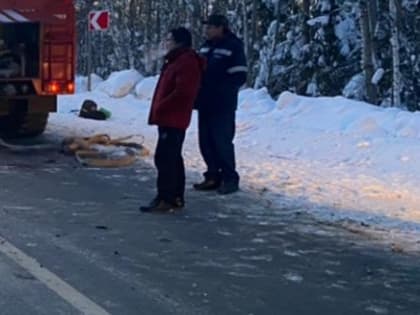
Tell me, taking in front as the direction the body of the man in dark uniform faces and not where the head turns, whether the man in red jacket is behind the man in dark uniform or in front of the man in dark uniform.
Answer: in front

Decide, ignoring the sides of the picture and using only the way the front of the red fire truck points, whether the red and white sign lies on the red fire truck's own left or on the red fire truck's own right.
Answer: on the red fire truck's own right

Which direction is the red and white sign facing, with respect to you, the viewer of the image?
facing the viewer

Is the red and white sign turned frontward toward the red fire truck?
yes

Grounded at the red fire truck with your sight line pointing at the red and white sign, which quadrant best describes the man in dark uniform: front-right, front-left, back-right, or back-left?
back-right

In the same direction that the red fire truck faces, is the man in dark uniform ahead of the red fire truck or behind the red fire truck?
behind

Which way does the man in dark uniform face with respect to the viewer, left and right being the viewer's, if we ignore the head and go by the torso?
facing the viewer and to the left of the viewer

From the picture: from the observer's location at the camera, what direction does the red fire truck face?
facing away from the viewer and to the left of the viewer

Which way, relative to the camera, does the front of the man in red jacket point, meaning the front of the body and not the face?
to the viewer's left

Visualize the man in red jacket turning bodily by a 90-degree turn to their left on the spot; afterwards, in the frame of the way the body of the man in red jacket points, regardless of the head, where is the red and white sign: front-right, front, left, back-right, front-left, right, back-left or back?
back
